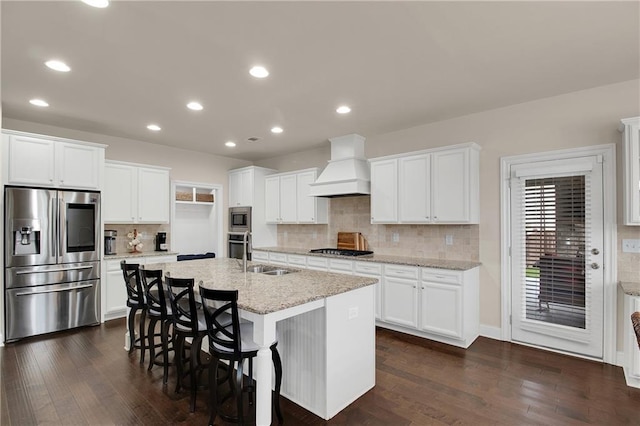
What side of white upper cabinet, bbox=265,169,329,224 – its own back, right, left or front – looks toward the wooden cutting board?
left

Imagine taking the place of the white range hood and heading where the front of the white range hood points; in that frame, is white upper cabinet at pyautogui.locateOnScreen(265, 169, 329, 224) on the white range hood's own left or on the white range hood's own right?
on the white range hood's own right

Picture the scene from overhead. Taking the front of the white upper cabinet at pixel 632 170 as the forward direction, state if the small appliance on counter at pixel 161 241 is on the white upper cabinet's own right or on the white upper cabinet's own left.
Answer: on the white upper cabinet's own right

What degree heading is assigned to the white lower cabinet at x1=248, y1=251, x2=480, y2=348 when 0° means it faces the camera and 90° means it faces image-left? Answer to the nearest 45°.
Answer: approximately 45°

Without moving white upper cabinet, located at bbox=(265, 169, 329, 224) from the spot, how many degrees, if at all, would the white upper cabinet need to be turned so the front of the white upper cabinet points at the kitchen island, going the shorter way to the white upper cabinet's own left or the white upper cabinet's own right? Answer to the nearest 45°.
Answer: approximately 45° to the white upper cabinet's own left
